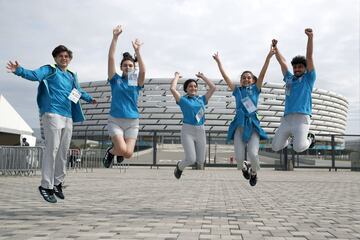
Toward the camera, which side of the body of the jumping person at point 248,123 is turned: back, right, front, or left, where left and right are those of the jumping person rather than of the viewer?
front

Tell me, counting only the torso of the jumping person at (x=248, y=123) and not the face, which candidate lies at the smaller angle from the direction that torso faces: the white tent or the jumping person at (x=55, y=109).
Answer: the jumping person

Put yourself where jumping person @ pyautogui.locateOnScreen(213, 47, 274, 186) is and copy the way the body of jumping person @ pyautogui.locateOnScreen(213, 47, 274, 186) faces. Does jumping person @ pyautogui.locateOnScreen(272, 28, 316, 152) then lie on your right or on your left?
on your left

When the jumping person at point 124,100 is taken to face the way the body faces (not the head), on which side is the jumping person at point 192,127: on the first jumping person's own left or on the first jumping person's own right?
on the first jumping person's own left

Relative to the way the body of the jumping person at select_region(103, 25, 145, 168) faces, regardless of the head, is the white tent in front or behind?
behind

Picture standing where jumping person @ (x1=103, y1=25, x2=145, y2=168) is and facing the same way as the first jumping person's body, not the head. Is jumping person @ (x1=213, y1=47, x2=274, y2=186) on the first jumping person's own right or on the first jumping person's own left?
on the first jumping person's own left

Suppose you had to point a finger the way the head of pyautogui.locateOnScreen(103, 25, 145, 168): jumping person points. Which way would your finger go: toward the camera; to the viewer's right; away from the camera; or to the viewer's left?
toward the camera

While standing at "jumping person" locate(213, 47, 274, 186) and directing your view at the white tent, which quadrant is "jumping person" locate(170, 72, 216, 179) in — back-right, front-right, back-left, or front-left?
front-left

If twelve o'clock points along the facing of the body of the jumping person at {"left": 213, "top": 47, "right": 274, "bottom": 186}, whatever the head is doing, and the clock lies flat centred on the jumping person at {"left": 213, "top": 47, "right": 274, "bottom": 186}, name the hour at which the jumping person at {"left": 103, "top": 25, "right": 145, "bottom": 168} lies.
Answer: the jumping person at {"left": 103, "top": 25, "right": 145, "bottom": 168} is roughly at 2 o'clock from the jumping person at {"left": 213, "top": 47, "right": 274, "bottom": 186}.

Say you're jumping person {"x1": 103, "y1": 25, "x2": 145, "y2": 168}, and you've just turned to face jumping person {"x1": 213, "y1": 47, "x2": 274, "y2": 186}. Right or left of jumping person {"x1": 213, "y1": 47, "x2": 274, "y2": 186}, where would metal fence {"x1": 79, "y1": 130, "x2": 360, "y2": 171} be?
left

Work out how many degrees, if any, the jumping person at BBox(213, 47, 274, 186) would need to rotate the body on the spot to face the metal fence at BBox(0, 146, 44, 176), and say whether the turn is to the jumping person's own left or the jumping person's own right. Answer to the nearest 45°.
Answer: approximately 135° to the jumping person's own right

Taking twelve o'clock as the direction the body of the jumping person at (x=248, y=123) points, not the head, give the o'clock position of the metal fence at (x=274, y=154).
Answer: The metal fence is roughly at 6 o'clock from the jumping person.

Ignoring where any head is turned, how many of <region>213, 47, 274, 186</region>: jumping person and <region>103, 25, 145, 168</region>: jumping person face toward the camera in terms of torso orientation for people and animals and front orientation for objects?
2

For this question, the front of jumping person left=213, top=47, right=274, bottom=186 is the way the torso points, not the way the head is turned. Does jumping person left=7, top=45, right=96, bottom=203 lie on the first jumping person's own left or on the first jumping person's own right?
on the first jumping person's own right

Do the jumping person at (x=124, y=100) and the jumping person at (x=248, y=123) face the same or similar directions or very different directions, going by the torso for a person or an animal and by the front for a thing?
same or similar directions

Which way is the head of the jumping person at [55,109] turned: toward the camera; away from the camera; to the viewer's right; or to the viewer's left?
toward the camera

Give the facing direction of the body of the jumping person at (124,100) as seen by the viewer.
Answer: toward the camera

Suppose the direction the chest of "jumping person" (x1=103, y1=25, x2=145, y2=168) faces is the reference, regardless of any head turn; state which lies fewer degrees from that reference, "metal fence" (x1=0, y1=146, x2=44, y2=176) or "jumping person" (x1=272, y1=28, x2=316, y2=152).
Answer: the jumping person
